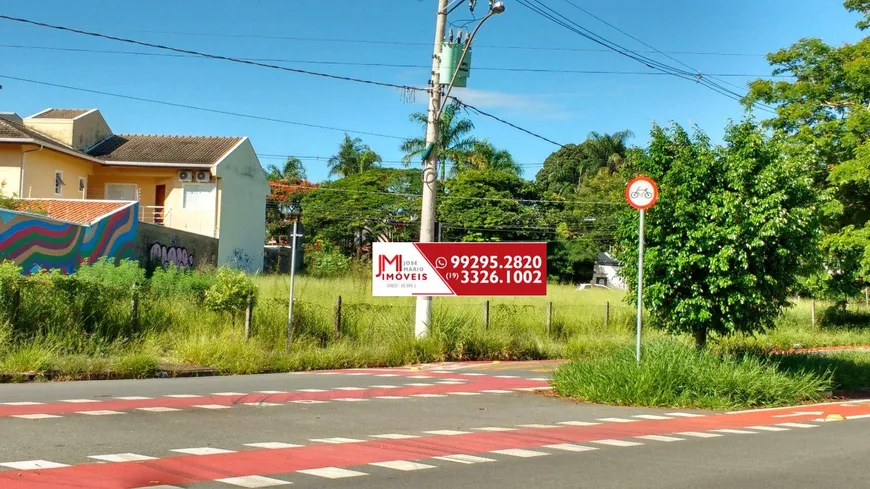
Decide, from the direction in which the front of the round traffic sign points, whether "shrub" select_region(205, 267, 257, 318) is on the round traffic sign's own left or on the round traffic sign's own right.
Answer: on the round traffic sign's own right

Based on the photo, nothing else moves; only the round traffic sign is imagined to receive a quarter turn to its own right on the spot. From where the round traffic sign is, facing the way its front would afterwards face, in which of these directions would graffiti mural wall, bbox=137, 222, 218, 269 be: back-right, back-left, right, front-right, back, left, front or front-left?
front-right

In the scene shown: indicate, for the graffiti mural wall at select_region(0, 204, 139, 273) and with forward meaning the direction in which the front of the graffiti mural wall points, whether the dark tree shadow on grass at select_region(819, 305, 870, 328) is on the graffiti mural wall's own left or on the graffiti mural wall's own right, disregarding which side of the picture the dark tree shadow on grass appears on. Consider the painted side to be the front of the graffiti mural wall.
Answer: on the graffiti mural wall's own left

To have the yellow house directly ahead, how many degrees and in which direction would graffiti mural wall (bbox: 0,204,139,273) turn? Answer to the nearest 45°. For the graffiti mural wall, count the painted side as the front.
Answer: approximately 180°

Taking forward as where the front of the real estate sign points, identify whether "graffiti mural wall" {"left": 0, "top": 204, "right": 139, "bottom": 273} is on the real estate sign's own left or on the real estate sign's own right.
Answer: on the real estate sign's own right

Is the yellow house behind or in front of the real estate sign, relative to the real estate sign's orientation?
behind

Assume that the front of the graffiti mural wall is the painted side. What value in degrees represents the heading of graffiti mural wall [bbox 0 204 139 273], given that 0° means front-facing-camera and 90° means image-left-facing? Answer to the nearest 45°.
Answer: approximately 0°

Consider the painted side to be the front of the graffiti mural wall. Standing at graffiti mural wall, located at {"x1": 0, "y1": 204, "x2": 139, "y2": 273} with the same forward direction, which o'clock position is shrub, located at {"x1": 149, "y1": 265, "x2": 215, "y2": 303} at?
The shrub is roughly at 11 o'clock from the graffiti mural wall.

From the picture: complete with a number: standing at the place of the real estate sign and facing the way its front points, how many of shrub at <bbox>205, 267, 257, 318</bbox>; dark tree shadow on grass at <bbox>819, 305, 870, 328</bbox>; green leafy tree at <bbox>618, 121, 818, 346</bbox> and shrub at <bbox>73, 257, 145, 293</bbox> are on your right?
2
